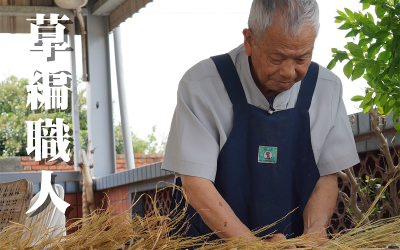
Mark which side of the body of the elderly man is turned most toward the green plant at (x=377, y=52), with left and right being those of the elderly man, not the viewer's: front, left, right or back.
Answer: left

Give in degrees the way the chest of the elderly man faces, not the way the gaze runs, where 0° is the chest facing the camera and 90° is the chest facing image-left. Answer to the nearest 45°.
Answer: approximately 0°

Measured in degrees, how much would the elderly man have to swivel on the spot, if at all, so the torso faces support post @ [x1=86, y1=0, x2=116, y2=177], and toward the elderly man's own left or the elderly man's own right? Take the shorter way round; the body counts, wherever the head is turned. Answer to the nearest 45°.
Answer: approximately 135° to the elderly man's own right
